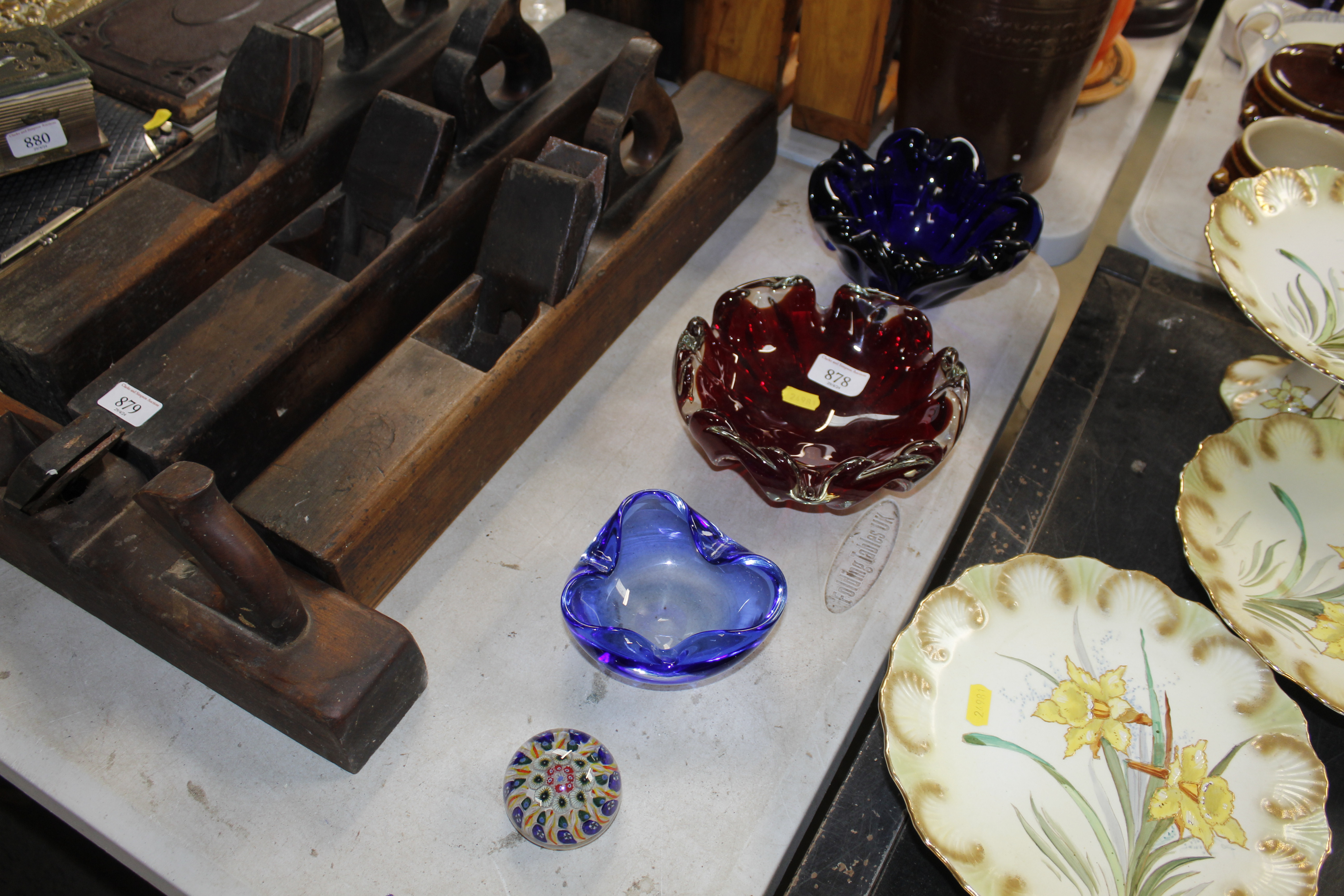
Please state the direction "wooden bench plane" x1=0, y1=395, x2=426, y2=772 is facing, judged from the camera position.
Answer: facing away from the viewer and to the left of the viewer

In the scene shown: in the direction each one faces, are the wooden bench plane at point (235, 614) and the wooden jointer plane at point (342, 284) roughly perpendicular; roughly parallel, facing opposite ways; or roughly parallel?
roughly perpendicular

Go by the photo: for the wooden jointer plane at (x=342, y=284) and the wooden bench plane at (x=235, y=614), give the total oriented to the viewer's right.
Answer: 0
